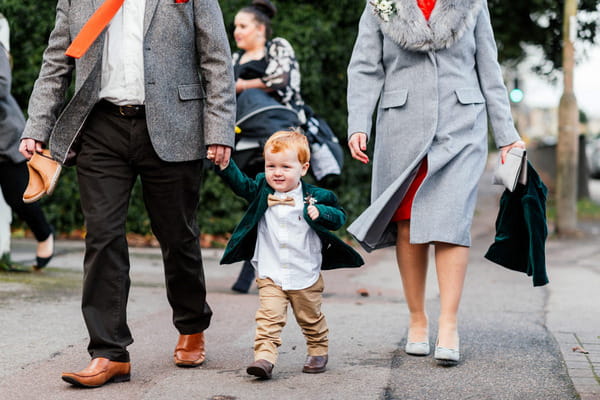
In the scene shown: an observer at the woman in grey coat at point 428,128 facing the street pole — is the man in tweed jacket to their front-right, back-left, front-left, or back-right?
back-left

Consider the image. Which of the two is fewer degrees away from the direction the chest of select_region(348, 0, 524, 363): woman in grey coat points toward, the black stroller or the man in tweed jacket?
the man in tweed jacket

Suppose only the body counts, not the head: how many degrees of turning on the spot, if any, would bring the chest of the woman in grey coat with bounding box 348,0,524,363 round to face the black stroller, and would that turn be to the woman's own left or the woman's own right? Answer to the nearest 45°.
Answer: approximately 135° to the woman's own right

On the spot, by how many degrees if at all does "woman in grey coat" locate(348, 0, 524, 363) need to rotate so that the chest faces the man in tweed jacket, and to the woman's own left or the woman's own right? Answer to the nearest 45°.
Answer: approximately 45° to the woman's own right

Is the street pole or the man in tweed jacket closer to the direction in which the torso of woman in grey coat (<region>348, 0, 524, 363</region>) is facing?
the man in tweed jacket

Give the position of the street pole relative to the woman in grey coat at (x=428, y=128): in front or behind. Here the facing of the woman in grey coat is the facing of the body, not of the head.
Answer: behind

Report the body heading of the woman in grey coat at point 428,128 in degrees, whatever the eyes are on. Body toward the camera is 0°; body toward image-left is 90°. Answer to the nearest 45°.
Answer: approximately 0°
